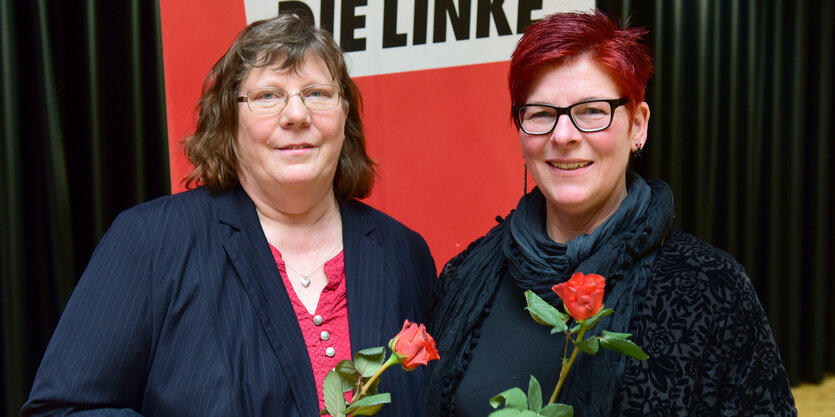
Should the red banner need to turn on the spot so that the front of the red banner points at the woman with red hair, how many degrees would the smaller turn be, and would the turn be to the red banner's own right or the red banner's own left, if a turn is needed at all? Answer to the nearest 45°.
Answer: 0° — it already faces them

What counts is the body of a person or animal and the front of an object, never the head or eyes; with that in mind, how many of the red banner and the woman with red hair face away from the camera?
0

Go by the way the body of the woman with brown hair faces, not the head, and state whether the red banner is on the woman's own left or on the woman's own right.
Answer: on the woman's own left

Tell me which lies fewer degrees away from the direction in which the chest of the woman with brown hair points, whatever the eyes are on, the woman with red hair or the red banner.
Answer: the woman with red hair

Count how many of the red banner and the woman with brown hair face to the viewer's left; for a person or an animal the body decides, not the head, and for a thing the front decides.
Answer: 0

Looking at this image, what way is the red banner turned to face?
toward the camera

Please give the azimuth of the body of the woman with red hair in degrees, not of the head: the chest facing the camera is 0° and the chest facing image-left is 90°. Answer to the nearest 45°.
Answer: approximately 45°

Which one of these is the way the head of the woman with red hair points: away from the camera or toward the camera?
toward the camera

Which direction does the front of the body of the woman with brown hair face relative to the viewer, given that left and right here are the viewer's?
facing the viewer and to the right of the viewer

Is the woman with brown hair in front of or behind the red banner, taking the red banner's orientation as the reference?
in front
